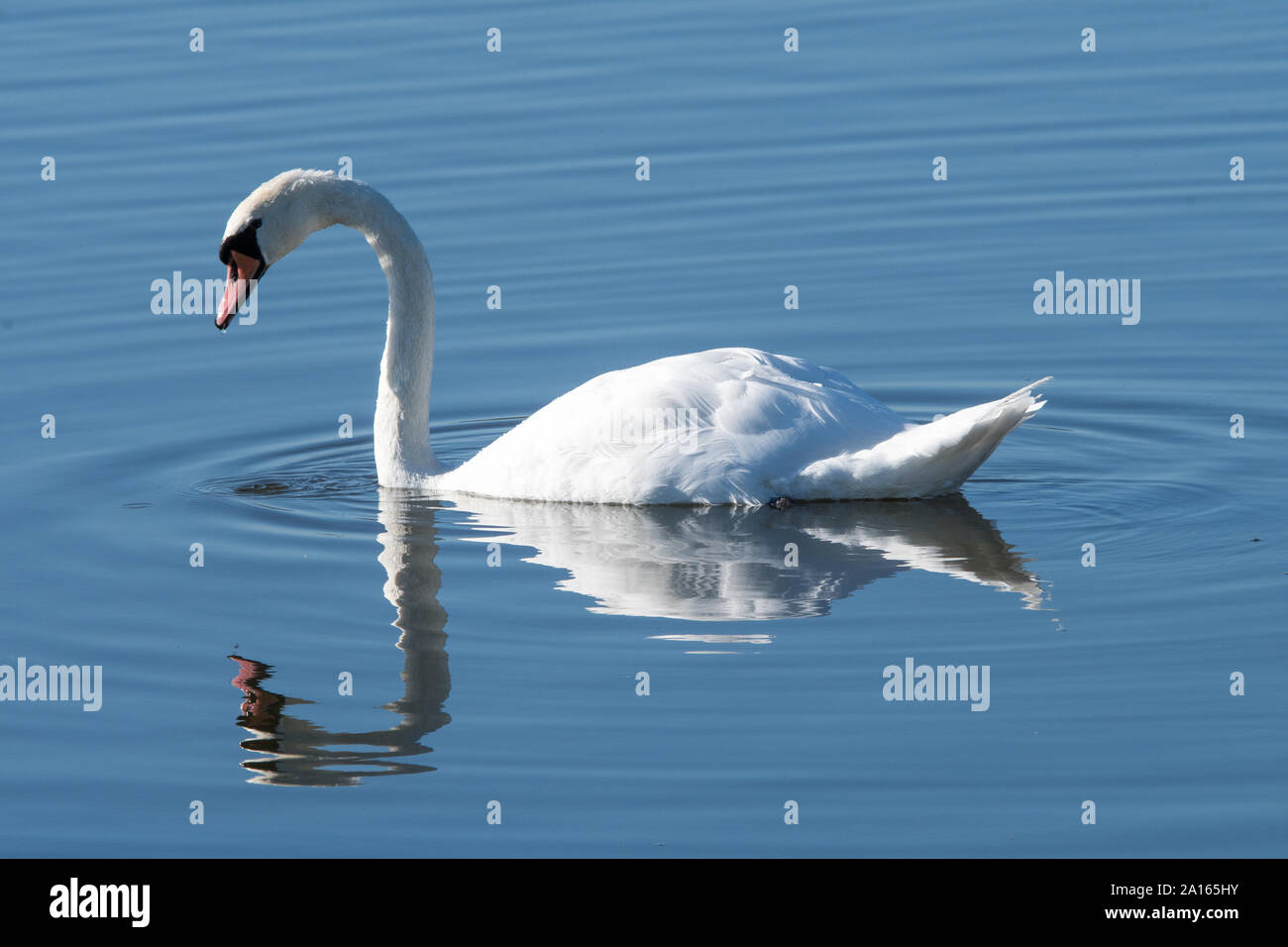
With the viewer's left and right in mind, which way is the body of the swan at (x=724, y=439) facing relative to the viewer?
facing to the left of the viewer
